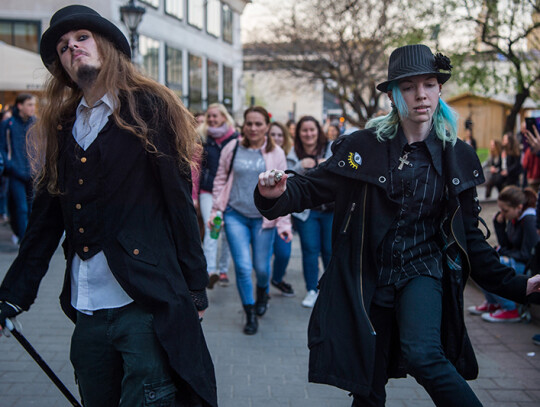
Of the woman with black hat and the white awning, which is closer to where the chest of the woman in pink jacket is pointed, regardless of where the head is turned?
the woman with black hat

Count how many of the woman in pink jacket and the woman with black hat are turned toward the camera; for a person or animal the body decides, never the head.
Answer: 2

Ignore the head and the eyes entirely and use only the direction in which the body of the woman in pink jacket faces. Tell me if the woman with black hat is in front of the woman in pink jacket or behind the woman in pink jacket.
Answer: in front

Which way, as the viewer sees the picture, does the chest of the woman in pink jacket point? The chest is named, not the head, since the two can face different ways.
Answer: toward the camera

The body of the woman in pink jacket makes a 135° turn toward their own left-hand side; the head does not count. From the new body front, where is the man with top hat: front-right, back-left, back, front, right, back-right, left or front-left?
back-right

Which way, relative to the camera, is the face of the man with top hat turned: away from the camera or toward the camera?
toward the camera

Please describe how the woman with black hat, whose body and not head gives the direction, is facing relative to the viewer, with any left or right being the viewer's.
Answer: facing the viewer

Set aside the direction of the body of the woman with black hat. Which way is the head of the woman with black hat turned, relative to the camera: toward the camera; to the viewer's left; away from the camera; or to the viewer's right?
toward the camera

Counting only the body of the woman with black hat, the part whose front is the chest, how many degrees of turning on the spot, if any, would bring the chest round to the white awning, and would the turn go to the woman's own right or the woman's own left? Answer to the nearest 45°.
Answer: approximately 135° to the woman's own right

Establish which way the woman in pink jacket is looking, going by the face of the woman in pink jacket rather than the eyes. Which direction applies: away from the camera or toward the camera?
toward the camera

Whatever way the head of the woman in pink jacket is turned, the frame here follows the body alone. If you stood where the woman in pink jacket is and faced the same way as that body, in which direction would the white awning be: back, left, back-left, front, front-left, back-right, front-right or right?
back-right

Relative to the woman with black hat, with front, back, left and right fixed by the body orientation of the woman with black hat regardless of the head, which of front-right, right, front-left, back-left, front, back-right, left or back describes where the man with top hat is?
front-right

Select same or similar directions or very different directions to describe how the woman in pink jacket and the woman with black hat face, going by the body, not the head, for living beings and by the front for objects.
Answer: same or similar directions

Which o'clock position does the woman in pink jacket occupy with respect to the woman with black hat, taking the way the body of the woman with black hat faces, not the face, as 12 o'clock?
The woman in pink jacket is roughly at 5 o'clock from the woman with black hat.
